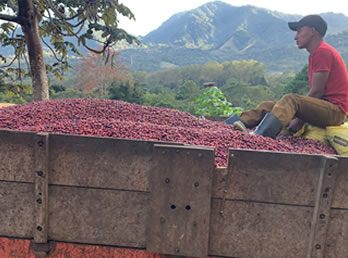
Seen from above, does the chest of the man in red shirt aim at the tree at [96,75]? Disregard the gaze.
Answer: no

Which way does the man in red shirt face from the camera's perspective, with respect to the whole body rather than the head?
to the viewer's left

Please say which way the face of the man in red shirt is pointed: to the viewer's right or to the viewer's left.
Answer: to the viewer's left

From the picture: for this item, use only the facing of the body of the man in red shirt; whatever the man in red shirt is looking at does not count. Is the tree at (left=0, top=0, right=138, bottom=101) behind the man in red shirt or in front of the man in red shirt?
in front
